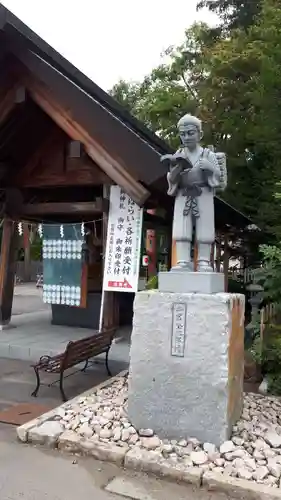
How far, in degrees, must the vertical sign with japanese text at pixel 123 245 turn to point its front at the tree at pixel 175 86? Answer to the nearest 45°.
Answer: approximately 180°

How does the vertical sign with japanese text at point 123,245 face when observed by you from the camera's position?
facing the viewer

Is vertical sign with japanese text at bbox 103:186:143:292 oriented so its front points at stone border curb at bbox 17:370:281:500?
yes

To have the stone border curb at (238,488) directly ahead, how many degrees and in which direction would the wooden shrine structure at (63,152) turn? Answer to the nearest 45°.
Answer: approximately 45° to its left

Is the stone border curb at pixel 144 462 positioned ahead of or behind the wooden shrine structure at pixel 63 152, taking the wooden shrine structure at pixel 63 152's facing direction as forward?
ahead

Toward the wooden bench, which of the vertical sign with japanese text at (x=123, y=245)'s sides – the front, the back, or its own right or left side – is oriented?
front

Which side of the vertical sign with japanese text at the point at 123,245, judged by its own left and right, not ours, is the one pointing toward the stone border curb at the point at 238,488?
front

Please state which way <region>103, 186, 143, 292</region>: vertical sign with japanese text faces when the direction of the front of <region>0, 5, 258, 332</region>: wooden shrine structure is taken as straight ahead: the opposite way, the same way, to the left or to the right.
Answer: the same way

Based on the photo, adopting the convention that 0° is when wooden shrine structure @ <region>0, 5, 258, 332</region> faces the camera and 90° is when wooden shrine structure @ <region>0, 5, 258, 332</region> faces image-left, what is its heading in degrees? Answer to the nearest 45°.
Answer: approximately 0°
